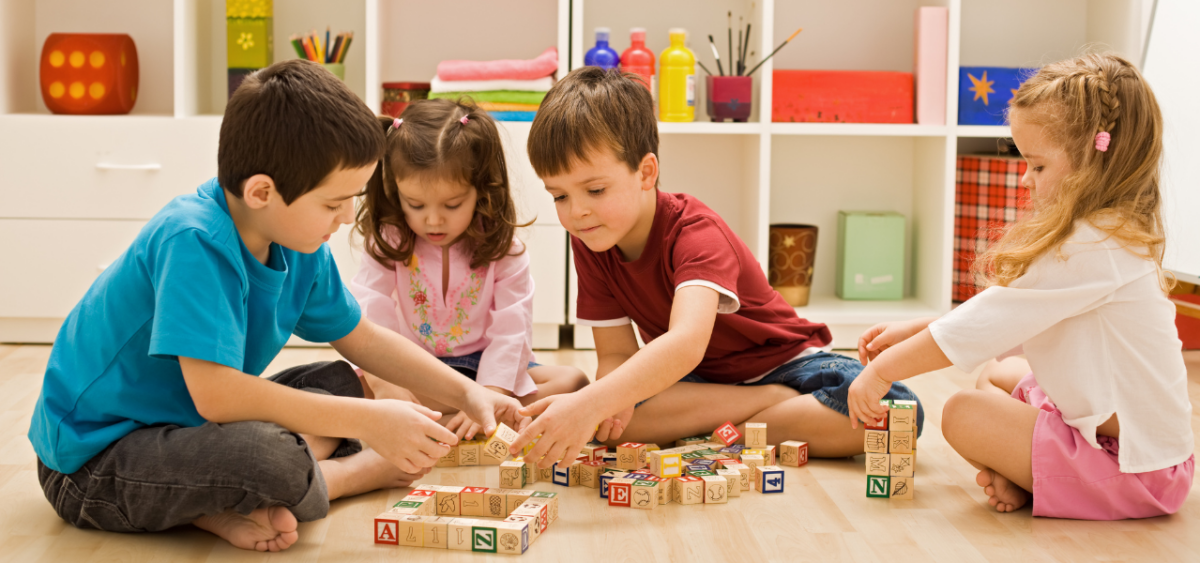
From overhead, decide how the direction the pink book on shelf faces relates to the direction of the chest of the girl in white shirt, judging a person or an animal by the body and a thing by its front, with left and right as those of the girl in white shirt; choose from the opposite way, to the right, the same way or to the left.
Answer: to the left

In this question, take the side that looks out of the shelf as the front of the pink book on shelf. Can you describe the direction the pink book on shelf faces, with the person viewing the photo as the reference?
facing the viewer

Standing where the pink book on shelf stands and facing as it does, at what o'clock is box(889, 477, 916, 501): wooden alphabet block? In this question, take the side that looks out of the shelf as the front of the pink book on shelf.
The wooden alphabet block is roughly at 12 o'clock from the pink book on shelf.

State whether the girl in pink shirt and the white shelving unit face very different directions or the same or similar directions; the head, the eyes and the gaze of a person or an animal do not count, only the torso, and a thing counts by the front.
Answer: same or similar directions

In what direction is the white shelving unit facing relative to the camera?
toward the camera

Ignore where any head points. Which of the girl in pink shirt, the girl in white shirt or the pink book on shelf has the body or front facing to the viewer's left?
the girl in white shirt

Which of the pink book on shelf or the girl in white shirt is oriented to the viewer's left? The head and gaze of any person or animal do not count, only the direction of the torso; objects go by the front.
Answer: the girl in white shirt

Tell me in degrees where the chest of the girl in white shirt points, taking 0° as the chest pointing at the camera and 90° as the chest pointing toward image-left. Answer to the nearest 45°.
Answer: approximately 90°

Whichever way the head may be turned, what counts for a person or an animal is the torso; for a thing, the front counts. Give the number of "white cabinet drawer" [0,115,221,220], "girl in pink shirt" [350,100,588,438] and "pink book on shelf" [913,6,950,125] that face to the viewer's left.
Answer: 0

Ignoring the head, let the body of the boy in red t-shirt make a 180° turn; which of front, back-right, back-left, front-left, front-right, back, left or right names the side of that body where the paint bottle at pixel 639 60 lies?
front-left

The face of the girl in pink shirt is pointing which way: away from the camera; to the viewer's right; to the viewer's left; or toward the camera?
toward the camera
